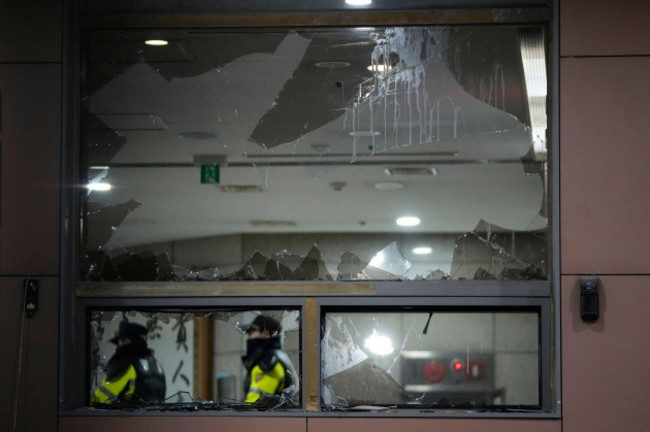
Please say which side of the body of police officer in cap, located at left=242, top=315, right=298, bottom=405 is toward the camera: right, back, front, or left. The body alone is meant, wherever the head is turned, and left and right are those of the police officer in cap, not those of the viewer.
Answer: left

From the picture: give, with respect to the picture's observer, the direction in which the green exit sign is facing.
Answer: facing the viewer

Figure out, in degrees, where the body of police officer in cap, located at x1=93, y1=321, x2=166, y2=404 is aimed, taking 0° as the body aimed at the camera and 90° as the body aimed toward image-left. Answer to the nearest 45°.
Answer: approximately 90°

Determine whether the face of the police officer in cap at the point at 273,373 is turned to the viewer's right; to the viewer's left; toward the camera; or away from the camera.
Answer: to the viewer's left

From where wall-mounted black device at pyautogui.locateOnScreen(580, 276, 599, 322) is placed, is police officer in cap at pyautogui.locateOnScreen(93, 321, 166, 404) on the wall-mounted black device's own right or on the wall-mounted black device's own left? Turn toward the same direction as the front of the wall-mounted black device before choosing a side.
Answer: on the wall-mounted black device's own right

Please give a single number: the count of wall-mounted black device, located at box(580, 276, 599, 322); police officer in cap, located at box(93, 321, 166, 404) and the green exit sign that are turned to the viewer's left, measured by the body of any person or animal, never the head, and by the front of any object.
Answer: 1

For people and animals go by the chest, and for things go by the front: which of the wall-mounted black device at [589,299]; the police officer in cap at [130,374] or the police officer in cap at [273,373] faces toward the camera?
the wall-mounted black device

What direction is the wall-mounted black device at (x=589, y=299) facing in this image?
toward the camera

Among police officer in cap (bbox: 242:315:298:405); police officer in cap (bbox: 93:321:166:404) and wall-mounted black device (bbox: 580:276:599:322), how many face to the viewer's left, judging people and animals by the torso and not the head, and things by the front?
2
